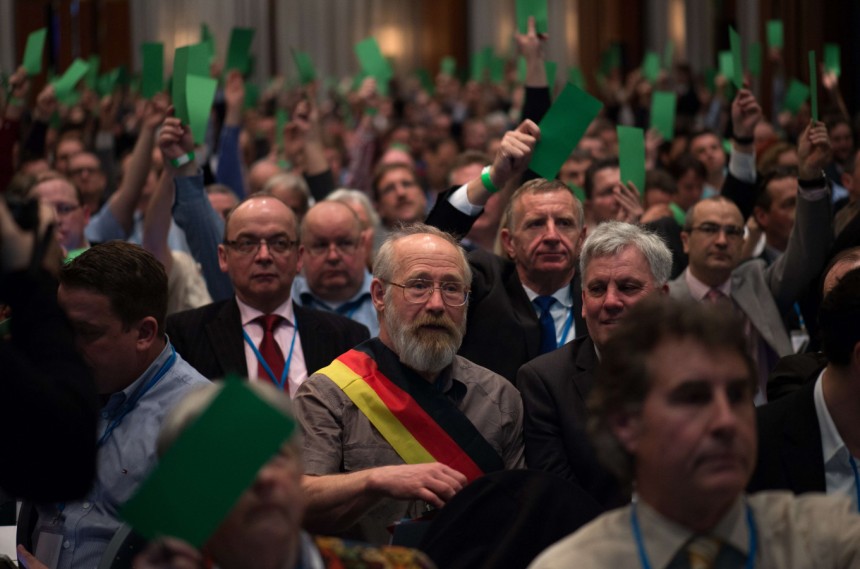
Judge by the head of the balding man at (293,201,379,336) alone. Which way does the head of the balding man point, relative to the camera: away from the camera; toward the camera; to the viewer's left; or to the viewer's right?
toward the camera

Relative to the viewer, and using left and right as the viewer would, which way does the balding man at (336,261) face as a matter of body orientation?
facing the viewer

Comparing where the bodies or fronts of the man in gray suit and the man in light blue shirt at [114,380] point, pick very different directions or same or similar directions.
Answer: same or similar directions

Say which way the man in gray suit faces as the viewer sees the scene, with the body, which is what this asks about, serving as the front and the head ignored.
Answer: toward the camera

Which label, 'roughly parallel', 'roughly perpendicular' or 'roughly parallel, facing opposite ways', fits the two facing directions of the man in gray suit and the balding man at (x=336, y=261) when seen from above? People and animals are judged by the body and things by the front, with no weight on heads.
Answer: roughly parallel

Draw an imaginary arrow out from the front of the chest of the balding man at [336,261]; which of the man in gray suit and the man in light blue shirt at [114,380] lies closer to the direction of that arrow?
the man in light blue shirt

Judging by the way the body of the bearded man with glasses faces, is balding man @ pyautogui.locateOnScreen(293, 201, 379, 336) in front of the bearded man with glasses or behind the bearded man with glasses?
behind

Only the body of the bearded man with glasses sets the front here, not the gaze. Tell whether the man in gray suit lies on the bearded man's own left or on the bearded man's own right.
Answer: on the bearded man's own left

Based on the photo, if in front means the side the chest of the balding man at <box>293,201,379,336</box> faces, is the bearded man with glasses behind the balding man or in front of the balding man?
in front

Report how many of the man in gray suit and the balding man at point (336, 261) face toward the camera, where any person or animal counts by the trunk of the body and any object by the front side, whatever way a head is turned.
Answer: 2

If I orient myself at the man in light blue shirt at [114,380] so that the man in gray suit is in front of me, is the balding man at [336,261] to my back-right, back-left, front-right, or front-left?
front-left

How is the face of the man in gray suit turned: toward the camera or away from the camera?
toward the camera

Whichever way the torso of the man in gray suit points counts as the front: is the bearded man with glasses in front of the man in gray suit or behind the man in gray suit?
in front

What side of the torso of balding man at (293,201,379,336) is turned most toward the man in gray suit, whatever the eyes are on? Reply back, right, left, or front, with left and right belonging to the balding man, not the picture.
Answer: left

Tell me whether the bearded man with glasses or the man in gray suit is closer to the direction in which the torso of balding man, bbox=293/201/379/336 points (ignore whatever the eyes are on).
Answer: the bearded man with glasses

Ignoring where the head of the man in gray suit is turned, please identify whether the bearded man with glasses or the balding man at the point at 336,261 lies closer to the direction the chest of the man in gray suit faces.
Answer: the bearded man with glasses

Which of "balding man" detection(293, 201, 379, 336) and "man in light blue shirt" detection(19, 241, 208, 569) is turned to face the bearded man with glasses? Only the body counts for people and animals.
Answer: the balding man
